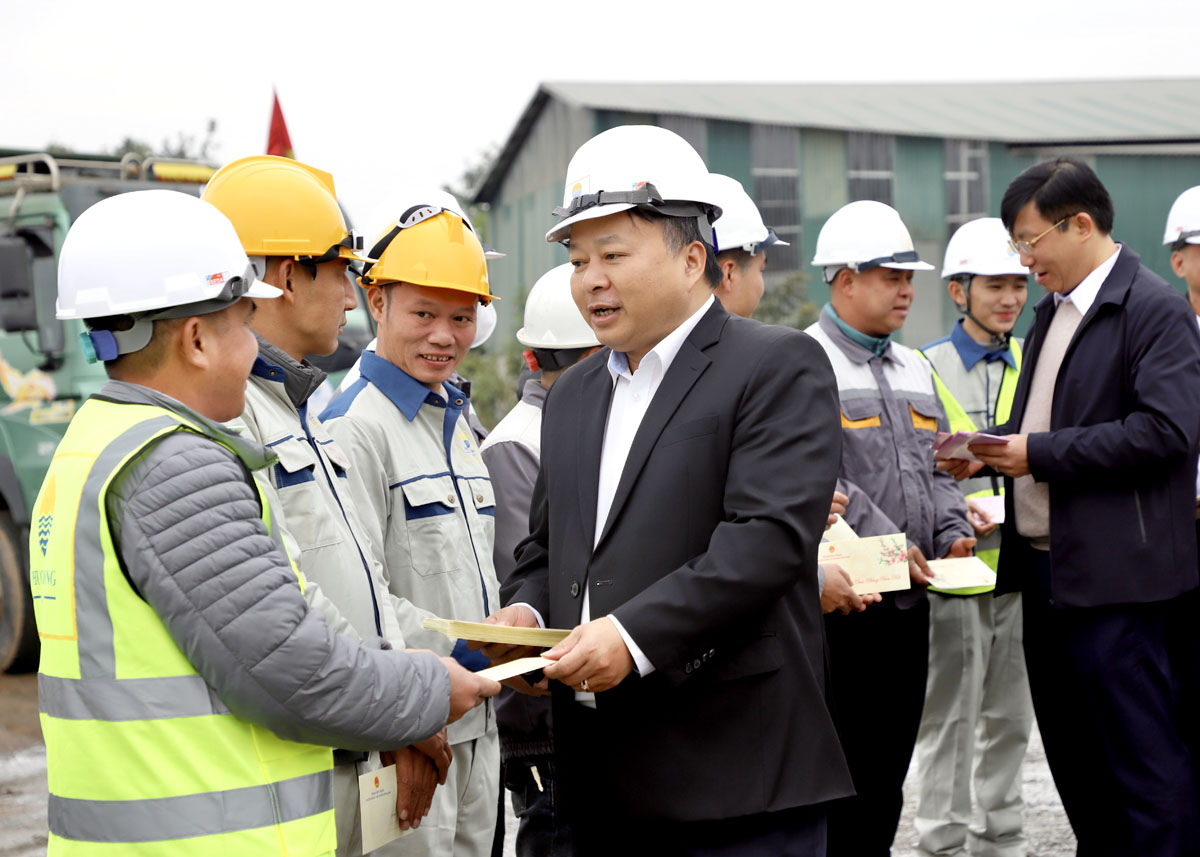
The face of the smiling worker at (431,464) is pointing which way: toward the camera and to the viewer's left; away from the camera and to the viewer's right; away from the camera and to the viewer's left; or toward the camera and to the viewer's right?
toward the camera and to the viewer's right

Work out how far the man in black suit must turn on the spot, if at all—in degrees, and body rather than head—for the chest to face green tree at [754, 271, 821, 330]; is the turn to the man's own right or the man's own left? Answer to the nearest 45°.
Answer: approximately 135° to the man's own right

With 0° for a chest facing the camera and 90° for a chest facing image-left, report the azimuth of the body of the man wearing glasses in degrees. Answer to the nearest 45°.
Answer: approximately 45°

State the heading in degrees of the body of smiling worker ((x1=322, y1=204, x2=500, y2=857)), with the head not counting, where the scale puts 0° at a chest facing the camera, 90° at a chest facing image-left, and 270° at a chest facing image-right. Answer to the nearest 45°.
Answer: approximately 315°

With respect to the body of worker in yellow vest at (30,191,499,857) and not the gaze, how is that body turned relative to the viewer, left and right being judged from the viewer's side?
facing away from the viewer and to the right of the viewer

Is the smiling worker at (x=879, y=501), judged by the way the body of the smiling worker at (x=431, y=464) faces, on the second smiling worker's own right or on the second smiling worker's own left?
on the second smiling worker's own left

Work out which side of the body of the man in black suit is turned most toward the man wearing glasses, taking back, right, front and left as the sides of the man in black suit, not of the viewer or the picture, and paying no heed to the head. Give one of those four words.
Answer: back

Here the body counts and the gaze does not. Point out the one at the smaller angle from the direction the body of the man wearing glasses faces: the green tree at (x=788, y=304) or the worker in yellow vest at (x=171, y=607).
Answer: the worker in yellow vest

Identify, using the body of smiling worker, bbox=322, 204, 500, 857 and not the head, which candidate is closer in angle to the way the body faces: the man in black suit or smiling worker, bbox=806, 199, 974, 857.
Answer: the man in black suit

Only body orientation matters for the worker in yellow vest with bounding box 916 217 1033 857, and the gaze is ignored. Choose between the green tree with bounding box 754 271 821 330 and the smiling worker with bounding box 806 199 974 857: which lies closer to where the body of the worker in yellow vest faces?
the smiling worker
